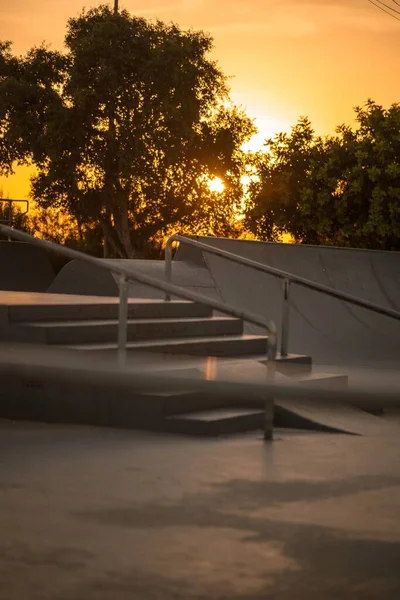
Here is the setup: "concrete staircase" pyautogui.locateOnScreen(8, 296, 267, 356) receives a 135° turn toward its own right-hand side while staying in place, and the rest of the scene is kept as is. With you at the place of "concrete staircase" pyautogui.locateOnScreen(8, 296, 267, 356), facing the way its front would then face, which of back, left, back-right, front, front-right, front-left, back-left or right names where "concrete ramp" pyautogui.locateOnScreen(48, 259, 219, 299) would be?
right

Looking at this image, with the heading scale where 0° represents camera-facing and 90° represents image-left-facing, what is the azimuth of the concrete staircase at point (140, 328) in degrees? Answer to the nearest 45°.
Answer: approximately 315°

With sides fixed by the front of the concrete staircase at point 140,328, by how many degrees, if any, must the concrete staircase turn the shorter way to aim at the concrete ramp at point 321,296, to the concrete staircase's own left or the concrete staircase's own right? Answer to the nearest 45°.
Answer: approximately 90° to the concrete staircase's own left

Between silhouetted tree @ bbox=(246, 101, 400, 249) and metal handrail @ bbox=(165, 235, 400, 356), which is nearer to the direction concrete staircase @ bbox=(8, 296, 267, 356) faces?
the metal handrail

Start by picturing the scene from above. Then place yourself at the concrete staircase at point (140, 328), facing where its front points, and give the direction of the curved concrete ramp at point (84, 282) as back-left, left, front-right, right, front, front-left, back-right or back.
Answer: back-left

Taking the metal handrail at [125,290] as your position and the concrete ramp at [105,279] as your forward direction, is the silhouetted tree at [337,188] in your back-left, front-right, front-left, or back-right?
front-right

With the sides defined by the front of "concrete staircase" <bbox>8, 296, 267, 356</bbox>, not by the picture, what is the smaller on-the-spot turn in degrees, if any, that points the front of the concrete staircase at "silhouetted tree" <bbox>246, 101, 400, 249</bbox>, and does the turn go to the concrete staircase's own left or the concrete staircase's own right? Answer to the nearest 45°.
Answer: approximately 135° to the concrete staircase's own left
